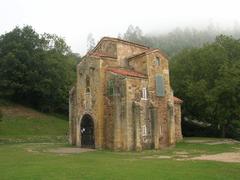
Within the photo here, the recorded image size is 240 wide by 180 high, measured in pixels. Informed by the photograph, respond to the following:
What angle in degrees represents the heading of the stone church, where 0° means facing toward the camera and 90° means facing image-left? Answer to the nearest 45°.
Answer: approximately 45°
